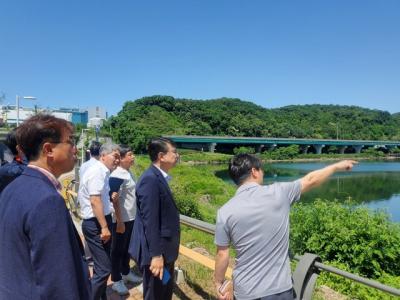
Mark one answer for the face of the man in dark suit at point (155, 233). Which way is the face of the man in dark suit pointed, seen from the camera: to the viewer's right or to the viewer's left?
to the viewer's right

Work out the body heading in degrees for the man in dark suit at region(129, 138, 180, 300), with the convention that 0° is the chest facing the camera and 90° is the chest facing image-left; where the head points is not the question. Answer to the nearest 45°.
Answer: approximately 270°

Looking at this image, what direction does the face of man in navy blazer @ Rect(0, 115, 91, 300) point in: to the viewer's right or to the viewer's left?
to the viewer's right

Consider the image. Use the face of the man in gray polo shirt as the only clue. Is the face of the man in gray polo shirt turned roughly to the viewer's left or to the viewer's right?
to the viewer's right

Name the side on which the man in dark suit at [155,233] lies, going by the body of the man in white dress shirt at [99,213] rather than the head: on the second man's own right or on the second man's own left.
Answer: on the second man's own right

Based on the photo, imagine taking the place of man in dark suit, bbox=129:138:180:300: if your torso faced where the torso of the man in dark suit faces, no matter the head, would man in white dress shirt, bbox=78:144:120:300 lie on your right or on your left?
on your left

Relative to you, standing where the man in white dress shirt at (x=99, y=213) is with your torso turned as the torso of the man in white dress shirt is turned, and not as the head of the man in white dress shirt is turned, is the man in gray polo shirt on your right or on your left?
on your right

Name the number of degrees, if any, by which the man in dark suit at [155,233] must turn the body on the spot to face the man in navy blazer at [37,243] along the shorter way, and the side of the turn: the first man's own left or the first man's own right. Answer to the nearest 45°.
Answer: approximately 90° to the first man's own right

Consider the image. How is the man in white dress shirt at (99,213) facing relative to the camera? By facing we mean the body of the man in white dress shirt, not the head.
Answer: to the viewer's right

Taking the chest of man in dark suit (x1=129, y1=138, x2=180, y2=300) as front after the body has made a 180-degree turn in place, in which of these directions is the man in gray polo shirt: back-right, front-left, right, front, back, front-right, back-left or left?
back-left

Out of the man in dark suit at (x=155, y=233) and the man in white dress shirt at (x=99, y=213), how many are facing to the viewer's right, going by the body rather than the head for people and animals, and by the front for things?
2
